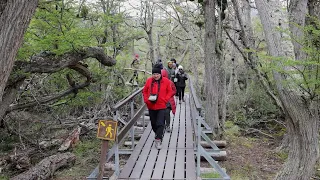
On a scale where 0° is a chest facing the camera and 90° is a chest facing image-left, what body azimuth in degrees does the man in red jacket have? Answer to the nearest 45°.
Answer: approximately 0°

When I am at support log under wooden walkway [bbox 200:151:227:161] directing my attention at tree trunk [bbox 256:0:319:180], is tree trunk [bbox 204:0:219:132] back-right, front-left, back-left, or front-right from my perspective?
back-left

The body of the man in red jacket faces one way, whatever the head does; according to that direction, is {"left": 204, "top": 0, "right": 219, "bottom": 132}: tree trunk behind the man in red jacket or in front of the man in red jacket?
behind

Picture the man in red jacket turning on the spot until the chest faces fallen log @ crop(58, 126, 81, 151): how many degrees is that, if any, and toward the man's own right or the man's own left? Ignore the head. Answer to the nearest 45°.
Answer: approximately 135° to the man's own right

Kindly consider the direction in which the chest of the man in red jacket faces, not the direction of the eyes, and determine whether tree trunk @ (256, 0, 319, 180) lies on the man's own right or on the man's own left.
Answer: on the man's own left
